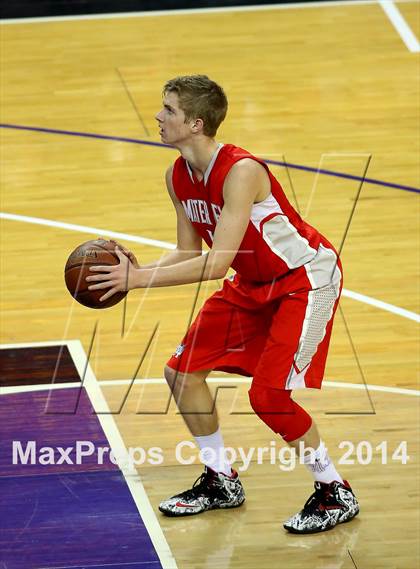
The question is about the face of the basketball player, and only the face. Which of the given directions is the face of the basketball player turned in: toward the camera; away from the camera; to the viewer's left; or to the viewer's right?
to the viewer's left

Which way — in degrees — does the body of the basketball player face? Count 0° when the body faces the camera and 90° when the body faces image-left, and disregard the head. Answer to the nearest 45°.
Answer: approximately 45°
